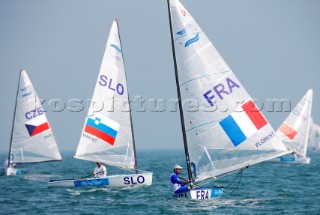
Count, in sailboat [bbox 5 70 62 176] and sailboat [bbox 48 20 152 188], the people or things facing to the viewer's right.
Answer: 1

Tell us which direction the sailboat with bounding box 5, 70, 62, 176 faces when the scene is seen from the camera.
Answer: facing the viewer and to the left of the viewer

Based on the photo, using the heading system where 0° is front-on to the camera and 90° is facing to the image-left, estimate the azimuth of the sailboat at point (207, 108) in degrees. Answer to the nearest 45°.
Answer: approximately 45°

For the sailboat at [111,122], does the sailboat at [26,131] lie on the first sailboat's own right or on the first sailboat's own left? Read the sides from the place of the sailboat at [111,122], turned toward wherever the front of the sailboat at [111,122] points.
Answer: on the first sailboat's own left

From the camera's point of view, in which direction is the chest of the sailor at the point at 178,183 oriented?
to the viewer's right

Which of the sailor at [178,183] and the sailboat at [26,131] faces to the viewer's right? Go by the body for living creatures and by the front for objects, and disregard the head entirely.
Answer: the sailor

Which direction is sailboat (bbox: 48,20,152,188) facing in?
to the viewer's right

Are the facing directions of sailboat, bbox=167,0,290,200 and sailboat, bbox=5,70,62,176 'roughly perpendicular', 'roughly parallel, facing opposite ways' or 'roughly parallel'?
roughly parallel

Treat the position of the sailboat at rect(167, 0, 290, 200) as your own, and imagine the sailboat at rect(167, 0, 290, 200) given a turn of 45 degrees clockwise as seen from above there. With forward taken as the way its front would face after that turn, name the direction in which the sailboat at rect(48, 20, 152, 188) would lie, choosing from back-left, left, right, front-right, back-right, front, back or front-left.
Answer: front-right

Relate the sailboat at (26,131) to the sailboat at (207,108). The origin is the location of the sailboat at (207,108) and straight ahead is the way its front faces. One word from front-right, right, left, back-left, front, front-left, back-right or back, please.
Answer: right
